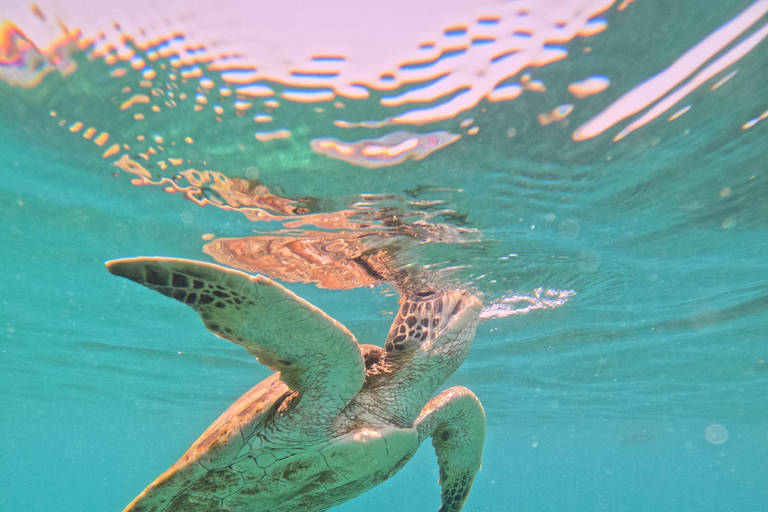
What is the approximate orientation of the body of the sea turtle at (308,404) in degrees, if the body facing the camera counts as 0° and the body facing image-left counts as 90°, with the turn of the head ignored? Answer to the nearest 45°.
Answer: approximately 315°
